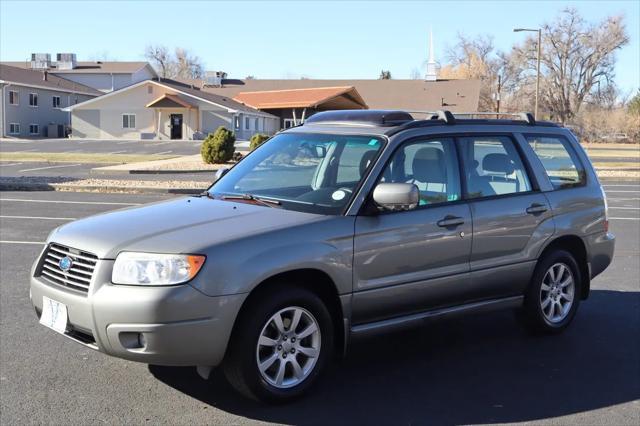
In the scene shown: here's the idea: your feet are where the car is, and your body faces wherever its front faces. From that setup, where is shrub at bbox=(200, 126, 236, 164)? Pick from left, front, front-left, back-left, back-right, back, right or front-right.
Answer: back-right

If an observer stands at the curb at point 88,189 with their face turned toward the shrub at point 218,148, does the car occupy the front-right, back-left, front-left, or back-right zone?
back-right

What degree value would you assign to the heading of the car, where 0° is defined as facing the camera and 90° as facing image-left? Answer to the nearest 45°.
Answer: approximately 45°

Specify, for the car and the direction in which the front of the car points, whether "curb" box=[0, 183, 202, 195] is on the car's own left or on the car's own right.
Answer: on the car's own right
